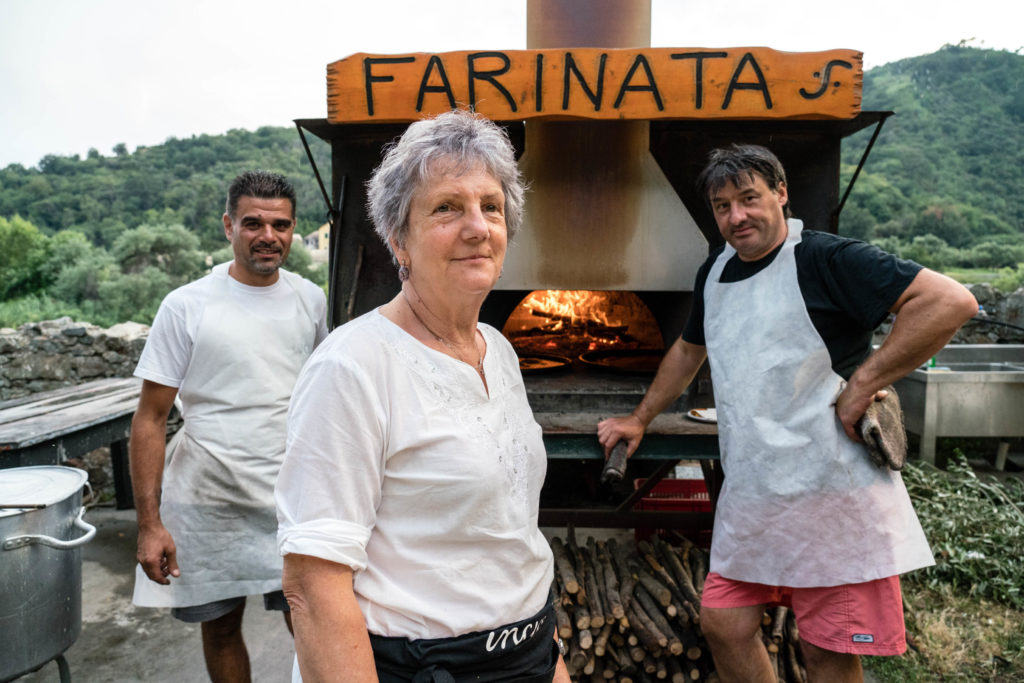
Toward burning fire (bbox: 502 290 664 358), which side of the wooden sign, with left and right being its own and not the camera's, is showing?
back

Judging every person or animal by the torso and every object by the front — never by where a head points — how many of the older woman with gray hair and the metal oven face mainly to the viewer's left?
0

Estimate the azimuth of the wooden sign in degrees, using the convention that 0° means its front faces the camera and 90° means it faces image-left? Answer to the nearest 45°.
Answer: approximately 0°

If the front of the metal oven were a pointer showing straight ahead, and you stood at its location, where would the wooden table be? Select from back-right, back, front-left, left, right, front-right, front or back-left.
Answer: right

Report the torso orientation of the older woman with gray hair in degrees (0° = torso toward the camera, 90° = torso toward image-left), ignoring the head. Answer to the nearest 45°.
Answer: approximately 315°

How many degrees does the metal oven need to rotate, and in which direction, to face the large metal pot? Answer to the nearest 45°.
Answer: approximately 45° to its right

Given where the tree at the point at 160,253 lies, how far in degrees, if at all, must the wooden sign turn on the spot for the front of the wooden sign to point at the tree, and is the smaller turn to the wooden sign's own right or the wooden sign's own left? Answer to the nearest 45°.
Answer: approximately 135° to the wooden sign's own right

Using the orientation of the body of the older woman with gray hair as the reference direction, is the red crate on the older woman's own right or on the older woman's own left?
on the older woman's own left

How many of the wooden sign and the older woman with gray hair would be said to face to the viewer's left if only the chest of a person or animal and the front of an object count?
0

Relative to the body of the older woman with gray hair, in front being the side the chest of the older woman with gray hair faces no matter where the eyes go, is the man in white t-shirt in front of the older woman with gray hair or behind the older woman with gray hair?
behind
